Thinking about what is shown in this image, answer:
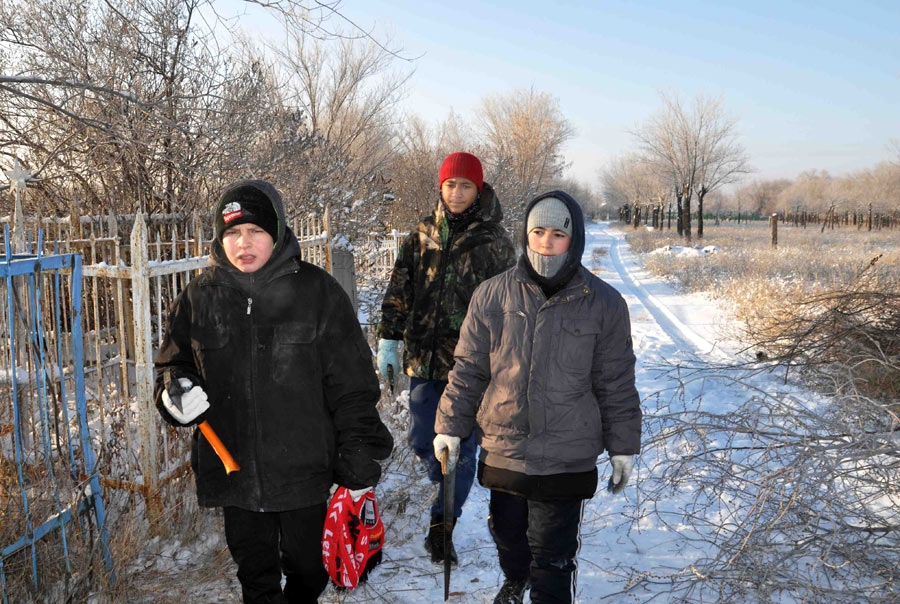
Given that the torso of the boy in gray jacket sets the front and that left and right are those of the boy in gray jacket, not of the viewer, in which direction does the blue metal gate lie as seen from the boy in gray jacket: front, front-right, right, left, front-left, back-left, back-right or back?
right

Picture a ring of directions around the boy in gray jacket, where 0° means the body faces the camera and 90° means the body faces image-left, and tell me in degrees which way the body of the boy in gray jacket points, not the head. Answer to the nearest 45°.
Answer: approximately 0°

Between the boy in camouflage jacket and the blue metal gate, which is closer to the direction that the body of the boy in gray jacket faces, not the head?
the blue metal gate

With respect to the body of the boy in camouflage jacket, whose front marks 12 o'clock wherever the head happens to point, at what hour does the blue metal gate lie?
The blue metal gate is roughly at 2 o'clock from the boy in camouflage jacket.

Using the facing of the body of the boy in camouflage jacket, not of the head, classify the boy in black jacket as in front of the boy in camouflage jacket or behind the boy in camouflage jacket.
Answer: in front

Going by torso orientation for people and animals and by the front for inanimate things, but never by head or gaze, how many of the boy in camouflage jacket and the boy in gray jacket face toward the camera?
2

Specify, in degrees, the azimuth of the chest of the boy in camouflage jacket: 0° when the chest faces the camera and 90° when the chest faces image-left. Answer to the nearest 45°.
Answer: approximately 0°

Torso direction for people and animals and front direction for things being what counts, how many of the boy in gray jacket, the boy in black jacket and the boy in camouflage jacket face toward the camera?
3

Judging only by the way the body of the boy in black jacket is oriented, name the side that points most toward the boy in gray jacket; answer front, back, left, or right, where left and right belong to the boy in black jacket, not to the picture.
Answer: left
